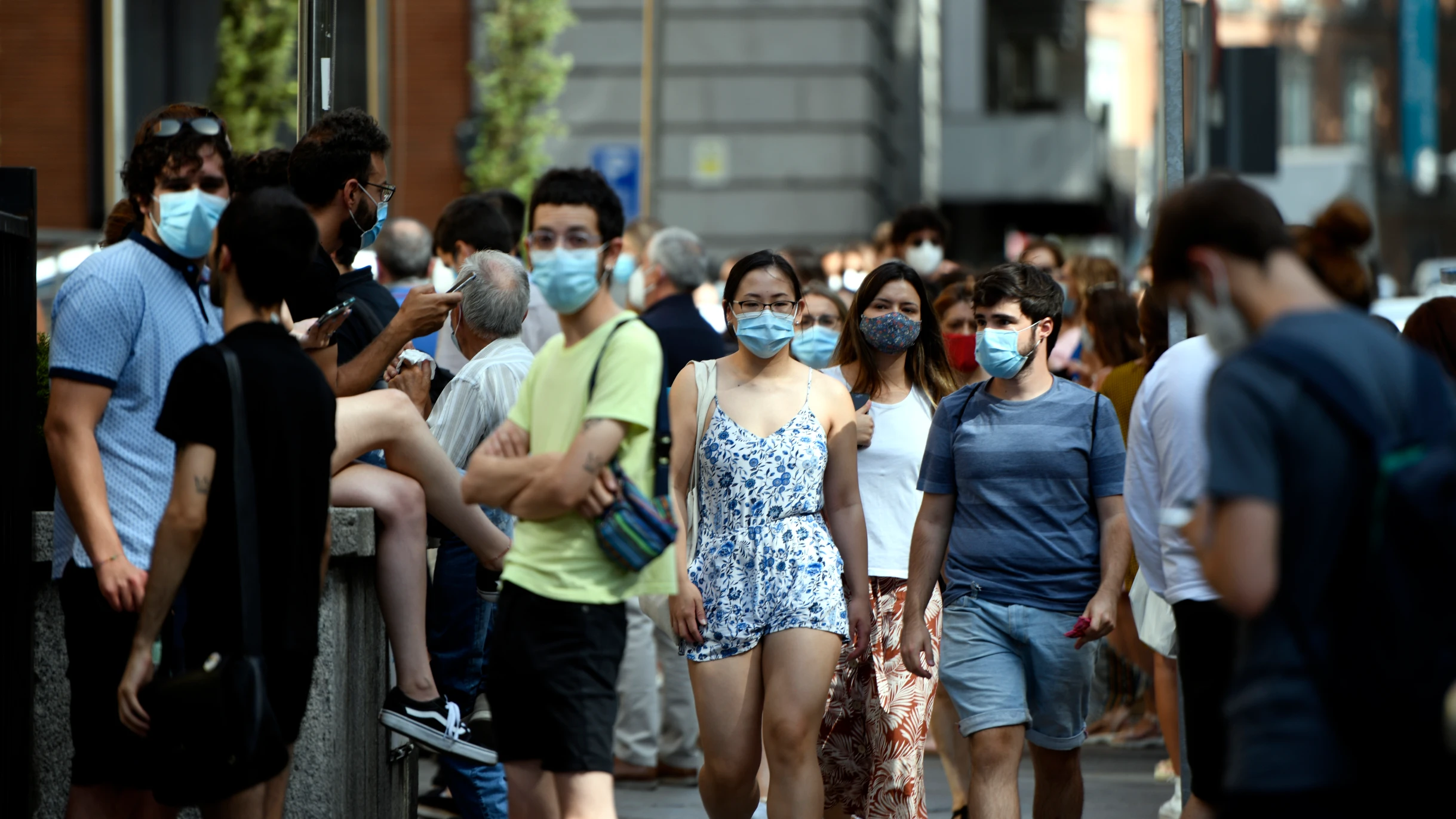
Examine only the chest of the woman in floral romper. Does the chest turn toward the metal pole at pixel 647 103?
no

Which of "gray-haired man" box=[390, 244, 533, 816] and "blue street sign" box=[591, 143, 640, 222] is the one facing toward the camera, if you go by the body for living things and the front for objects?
the blue street sign

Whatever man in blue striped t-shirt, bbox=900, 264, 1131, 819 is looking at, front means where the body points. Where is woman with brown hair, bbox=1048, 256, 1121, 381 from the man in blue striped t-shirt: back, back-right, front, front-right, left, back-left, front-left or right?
back

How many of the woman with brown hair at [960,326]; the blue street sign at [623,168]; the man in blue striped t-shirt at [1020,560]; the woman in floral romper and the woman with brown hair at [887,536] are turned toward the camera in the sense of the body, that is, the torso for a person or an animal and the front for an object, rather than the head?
5

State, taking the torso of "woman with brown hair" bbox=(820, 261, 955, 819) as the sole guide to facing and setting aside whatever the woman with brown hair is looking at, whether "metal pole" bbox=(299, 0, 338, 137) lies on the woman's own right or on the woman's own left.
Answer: on the woman's own right

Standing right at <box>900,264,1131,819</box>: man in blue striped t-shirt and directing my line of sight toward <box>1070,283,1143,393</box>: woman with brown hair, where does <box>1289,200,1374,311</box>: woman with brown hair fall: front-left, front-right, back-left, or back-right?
front-right

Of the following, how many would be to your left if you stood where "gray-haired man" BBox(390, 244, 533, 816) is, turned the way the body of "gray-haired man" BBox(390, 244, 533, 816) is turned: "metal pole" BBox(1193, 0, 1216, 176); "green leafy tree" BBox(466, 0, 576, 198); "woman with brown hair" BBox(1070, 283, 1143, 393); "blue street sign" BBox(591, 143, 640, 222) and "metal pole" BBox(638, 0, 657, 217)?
0

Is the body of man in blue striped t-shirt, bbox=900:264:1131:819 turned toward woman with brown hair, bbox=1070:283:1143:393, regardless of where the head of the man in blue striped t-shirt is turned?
no

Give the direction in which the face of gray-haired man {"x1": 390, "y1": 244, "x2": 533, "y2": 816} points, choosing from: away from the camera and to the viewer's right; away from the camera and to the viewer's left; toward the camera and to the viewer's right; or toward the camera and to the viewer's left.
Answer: away from the camera and to the viewer's left

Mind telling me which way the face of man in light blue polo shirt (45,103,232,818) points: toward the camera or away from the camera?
toward the camera

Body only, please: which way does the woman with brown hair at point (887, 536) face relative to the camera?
toward the camera

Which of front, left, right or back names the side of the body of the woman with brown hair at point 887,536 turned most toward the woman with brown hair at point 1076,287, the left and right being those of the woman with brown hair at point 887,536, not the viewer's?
back

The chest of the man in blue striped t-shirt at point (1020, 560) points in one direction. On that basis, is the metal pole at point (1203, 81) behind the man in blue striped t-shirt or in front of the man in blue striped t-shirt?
behind

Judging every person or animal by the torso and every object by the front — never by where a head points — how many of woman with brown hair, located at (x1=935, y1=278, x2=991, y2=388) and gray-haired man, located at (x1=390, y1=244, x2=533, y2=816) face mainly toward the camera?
1

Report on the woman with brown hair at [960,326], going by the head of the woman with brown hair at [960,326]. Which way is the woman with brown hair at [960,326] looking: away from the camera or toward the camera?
toward the camera

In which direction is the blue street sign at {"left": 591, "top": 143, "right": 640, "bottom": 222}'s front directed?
toward the camera

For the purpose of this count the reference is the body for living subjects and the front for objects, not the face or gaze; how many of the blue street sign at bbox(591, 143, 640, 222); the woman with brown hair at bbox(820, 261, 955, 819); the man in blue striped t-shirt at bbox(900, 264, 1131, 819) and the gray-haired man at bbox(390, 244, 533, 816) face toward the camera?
3

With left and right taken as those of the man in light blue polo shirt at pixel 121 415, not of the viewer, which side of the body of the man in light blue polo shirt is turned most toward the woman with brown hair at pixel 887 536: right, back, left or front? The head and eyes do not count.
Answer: left
